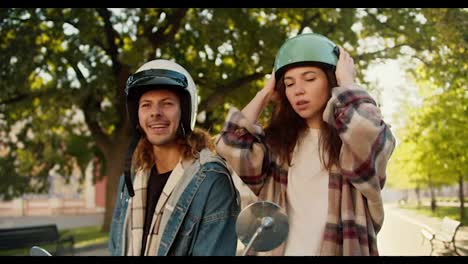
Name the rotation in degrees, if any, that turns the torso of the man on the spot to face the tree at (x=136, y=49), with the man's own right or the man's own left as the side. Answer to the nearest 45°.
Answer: approximately 135° to the man's own right

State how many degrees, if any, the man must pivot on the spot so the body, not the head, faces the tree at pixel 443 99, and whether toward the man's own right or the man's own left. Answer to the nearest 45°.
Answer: approximately 180°

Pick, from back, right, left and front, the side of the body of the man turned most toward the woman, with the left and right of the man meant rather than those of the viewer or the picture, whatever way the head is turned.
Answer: left

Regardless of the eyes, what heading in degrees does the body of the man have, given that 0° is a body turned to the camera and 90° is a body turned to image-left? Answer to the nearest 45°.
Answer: approximately 45°
